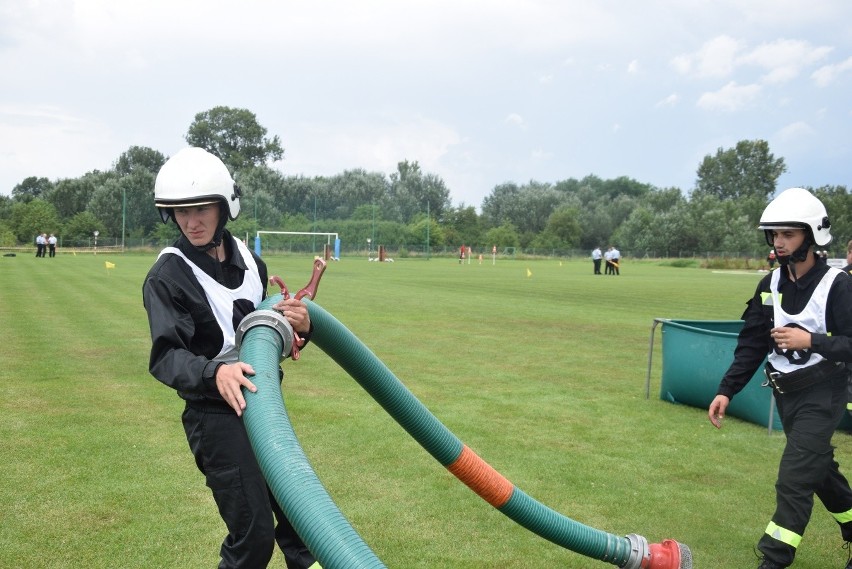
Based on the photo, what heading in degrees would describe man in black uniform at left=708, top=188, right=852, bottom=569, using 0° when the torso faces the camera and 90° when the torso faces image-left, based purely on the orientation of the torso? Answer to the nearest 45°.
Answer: approximately 45°

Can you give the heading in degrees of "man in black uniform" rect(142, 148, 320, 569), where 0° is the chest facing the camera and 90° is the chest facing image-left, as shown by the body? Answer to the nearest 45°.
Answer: approximately 315°

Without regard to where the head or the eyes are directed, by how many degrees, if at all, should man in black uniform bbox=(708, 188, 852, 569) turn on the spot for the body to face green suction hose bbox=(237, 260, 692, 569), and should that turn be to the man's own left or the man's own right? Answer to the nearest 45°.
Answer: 0° — they already face it

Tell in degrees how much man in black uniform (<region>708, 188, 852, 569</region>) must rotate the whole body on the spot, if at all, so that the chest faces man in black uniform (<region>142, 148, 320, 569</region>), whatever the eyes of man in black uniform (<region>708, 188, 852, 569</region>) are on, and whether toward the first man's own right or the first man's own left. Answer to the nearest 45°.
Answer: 0° — they already face them
